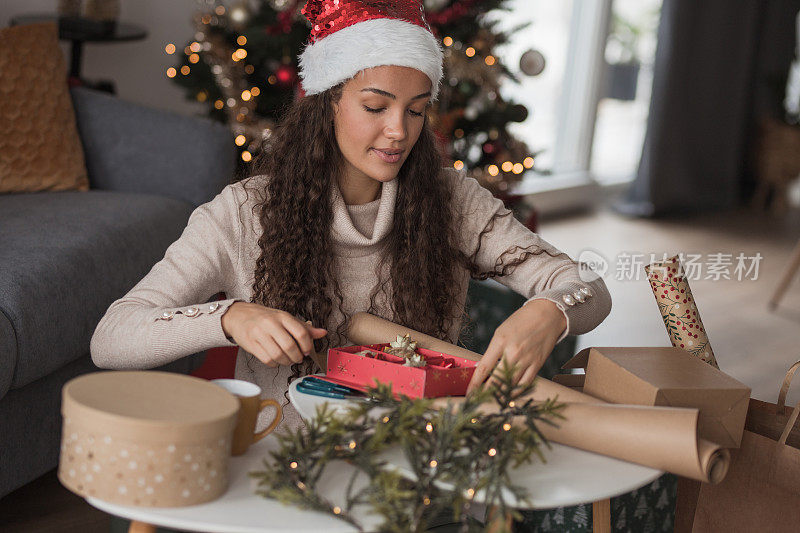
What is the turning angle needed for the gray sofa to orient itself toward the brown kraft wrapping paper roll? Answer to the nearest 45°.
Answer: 0° — it already faces it

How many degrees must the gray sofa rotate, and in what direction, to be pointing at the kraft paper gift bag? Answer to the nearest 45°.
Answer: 0° — it already faces it

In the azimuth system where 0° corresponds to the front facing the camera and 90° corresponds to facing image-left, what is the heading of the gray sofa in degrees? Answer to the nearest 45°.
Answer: approximately 315°

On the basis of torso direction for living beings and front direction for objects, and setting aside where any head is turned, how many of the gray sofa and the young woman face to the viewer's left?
0

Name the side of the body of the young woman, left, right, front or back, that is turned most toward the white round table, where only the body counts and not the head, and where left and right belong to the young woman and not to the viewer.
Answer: front

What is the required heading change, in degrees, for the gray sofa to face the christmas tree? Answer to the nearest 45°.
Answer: approximately 90° to its left

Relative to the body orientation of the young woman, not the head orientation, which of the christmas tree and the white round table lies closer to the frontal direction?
the white round table

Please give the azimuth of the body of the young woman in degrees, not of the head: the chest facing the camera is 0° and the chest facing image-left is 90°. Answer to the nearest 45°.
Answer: approximately 0°

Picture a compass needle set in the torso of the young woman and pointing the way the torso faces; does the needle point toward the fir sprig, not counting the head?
yes
